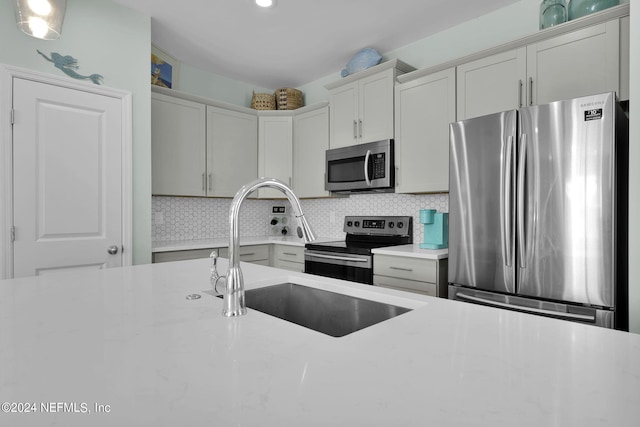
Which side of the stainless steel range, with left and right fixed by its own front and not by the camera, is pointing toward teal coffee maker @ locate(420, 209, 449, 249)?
left

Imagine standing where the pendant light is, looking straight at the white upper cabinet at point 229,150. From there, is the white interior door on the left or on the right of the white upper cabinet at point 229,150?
left

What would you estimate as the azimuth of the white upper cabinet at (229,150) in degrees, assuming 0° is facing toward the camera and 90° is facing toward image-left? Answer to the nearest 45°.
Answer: approximately 315°

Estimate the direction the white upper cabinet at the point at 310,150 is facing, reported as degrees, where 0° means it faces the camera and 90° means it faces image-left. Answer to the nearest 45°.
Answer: approximately 45°
